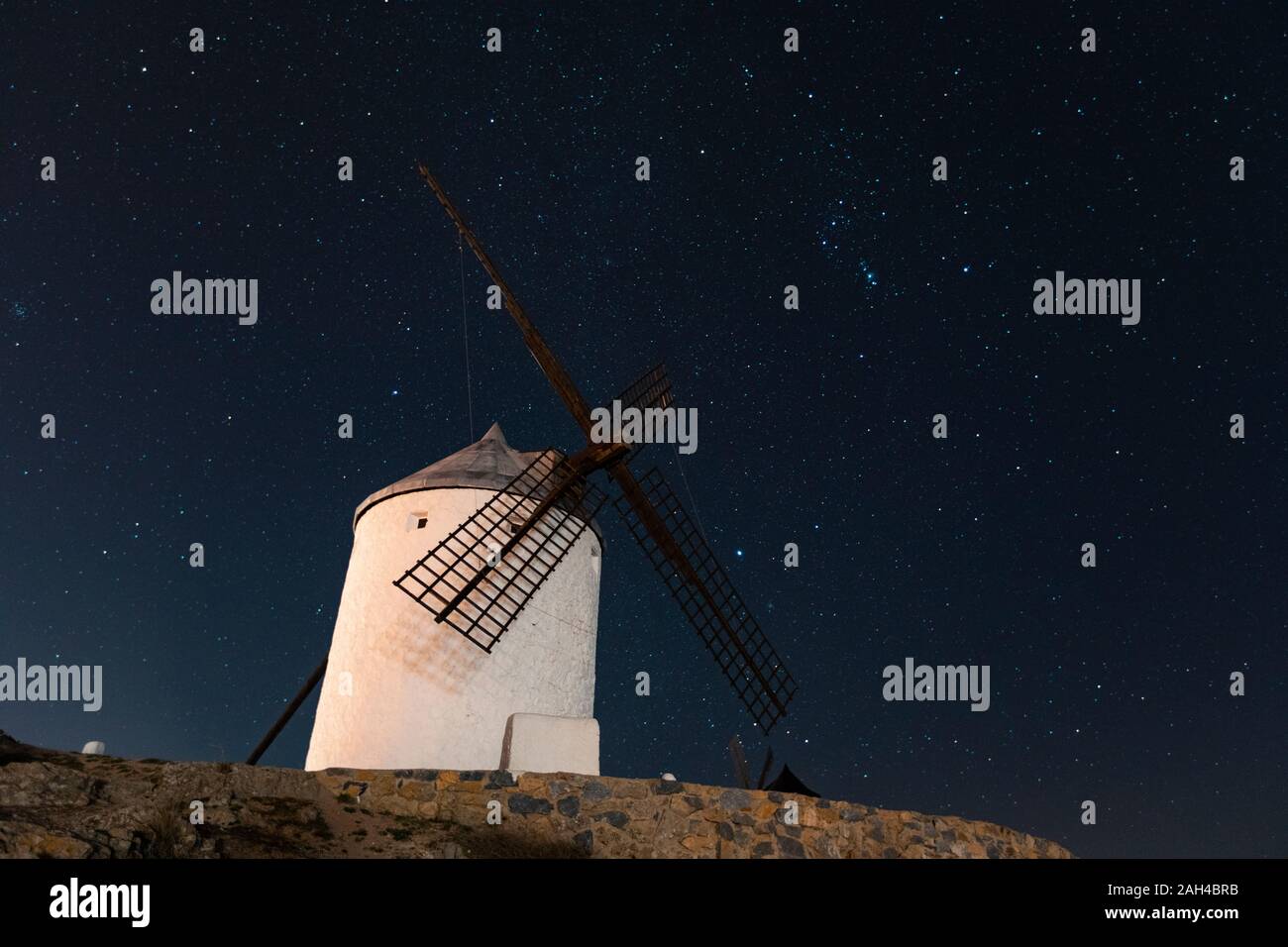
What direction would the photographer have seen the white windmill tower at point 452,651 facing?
facing the viewer and to the right of the viewer
